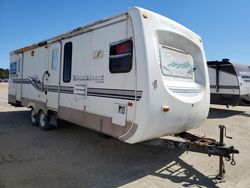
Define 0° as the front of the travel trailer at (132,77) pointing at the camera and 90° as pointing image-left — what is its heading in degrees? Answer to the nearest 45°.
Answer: approximately 315°

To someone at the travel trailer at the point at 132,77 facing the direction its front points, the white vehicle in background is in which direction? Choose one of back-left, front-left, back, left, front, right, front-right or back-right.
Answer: left

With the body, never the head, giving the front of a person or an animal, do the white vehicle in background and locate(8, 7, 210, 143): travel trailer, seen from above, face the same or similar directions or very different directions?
same or similar directions

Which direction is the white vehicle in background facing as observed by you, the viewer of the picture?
facing the viewer and to the right of the viewer

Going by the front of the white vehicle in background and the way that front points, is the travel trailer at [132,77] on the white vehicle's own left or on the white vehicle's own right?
on the white vehicle's own right

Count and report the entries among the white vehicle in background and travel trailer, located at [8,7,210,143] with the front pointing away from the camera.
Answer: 0
